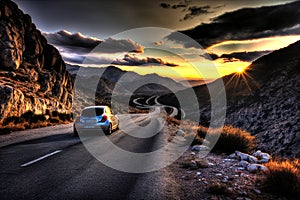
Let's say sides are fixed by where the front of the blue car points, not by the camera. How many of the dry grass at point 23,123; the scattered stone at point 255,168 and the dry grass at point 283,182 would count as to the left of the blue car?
1

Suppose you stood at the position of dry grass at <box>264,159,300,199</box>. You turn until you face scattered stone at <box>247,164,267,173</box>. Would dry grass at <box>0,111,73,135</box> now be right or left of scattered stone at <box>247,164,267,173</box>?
left

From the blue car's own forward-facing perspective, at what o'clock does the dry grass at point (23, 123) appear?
The dry grass is roughly at 9 o'clock from the blue car.

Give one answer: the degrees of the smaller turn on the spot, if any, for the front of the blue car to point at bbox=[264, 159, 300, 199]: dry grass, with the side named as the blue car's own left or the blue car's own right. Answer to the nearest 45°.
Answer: approximately 135° to the blue car's own right

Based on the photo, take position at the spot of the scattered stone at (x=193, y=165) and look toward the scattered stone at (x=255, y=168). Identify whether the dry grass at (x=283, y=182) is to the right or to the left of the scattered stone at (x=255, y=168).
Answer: right

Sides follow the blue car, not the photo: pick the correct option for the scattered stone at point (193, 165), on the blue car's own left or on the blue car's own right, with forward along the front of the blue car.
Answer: on the blue car's own right

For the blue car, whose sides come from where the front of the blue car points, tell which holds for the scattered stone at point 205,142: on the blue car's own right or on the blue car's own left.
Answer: on the blue car's own right

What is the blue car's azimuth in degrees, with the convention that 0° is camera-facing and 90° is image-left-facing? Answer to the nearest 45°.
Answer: approximately 225°

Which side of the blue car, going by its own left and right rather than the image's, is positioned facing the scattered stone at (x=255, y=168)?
right
